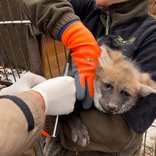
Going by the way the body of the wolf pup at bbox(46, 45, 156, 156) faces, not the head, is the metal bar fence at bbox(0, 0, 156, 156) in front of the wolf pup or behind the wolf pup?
behind

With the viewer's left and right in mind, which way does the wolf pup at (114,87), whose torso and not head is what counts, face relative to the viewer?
facing the viewer
